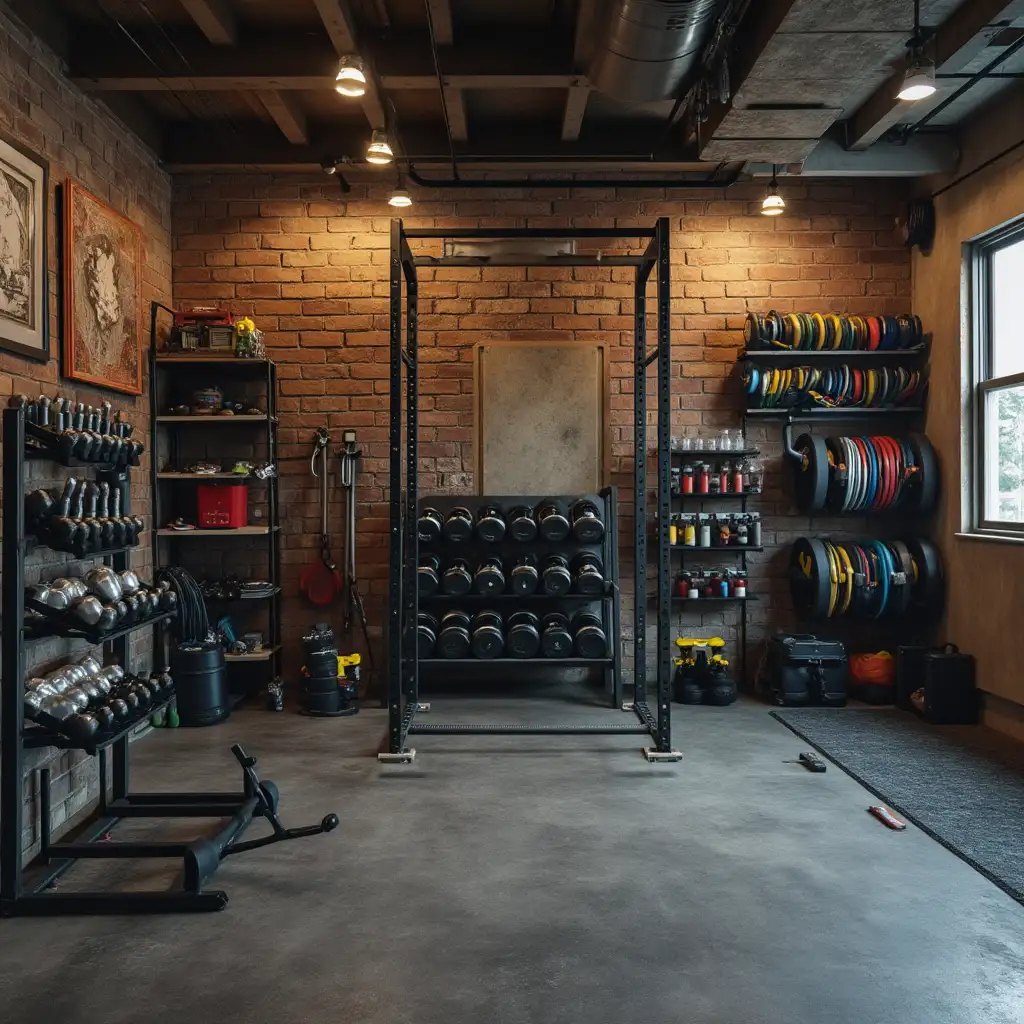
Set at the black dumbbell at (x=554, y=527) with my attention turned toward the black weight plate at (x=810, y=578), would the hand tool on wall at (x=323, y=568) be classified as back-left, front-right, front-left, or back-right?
back-left

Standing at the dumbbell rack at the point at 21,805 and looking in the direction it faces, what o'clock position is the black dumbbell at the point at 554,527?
The black dumbbell is roughly at 11 o'clock from the dumbbell rack.

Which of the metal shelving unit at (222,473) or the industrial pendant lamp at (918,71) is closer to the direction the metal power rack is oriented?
the industrial pendant lamp

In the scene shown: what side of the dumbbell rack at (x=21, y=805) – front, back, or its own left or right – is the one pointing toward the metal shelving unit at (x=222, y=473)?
left

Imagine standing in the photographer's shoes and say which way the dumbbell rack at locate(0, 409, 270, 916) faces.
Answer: facing to the right of the viewer

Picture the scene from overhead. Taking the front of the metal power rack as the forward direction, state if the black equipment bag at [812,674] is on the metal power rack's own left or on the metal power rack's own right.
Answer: on the metal power rack's own left

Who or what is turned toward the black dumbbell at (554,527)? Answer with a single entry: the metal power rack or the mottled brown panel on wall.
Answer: the mottled brown panel on wall

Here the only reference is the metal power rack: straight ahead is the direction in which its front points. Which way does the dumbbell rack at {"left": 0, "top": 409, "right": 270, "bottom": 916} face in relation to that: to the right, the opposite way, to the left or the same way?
to the left

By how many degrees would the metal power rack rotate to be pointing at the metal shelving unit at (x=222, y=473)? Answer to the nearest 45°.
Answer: approximately 135° to its right

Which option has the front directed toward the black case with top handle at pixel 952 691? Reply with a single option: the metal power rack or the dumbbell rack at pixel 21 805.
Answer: the dumbbell rack

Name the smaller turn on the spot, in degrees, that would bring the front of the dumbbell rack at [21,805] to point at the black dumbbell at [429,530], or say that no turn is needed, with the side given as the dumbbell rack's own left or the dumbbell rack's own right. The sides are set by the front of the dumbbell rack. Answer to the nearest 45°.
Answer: approximately 45° to the dumbbell rack's own left

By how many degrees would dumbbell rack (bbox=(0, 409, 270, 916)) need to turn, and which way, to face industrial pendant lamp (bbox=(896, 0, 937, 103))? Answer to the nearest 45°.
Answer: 0° — it already faces it
